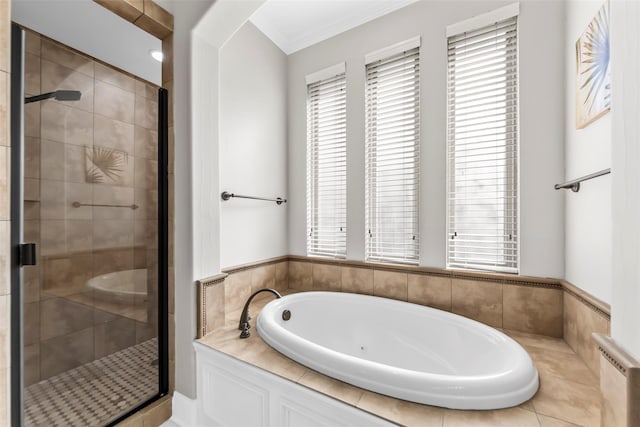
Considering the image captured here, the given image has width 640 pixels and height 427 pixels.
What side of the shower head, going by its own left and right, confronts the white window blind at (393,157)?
front

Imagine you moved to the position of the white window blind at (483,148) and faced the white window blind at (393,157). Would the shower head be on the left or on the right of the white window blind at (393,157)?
left

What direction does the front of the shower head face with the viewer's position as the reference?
facing to the right of the viewer

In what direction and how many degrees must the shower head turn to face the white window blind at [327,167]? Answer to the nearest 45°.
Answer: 0° — it already faces it
